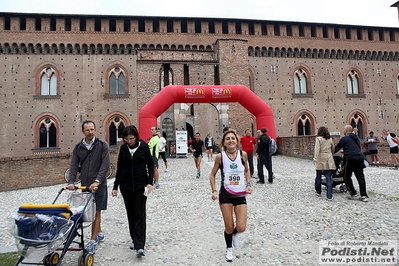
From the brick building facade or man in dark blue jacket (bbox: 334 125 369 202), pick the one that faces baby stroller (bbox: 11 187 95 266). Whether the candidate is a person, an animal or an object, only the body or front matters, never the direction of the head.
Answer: the brick building facade

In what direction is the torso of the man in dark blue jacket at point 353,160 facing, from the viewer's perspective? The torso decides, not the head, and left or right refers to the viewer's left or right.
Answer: facing away from the viewer and to the left of the viewer

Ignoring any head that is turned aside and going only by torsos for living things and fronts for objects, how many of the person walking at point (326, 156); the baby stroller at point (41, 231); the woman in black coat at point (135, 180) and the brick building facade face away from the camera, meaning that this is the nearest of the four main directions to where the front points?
1

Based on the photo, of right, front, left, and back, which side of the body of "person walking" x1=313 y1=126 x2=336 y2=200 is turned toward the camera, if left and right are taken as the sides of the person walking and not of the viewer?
back

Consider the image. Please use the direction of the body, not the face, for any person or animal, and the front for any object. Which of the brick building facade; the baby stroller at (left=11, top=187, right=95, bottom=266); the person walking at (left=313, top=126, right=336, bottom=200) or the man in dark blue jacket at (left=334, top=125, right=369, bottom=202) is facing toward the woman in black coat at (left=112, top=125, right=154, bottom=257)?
the brick building facade

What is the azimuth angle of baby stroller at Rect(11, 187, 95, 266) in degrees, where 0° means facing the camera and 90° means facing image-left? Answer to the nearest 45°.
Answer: approximately 45°

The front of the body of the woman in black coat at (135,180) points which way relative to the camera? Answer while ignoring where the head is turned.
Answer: toward the camera

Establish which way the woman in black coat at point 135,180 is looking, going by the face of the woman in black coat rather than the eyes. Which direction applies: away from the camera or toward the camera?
toward the camera

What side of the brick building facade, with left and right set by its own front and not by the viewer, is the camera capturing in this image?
front

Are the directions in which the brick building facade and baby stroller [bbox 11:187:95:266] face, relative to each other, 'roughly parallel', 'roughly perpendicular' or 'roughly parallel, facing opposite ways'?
roughly parallel

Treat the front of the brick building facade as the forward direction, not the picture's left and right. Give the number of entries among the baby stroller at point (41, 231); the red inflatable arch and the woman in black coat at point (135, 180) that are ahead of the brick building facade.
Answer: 3

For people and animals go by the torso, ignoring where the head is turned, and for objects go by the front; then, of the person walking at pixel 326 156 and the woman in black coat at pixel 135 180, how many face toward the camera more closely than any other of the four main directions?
1

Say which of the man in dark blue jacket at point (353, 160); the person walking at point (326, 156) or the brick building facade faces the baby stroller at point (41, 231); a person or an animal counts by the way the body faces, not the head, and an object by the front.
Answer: the brick building facade

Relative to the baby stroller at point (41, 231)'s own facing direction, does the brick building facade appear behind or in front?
behind

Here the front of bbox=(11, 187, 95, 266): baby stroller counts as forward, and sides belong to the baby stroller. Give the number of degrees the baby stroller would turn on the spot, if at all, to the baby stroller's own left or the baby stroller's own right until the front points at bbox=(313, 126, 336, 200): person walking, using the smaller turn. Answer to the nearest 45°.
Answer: approximately 135° to the baby stroller's own left

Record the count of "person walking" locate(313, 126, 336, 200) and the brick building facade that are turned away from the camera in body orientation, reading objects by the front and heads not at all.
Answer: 1
